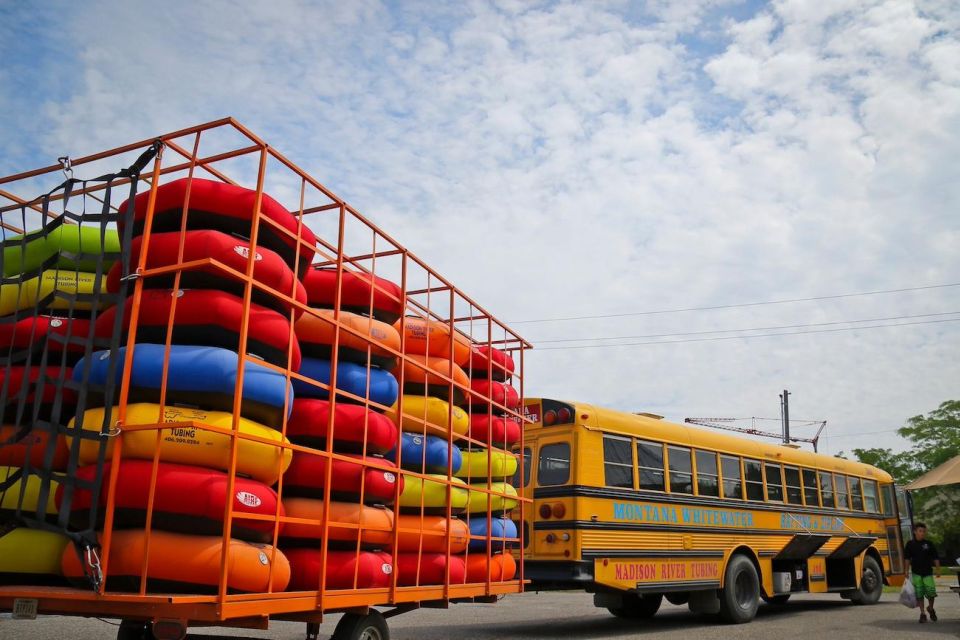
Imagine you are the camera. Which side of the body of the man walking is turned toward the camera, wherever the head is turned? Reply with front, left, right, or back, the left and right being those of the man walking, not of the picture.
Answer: front

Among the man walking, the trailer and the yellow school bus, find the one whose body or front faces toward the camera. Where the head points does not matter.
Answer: the man walking

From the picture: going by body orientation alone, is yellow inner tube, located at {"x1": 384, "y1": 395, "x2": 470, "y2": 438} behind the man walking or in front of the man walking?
in front

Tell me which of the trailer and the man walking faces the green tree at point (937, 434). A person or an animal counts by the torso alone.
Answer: the trailer

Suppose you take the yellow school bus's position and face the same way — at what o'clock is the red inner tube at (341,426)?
The red inner tube is roughly at 5 o'clock from the yellow school bus.

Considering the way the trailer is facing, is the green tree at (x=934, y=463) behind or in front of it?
in front

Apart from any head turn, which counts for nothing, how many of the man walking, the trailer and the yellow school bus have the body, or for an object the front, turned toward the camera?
1

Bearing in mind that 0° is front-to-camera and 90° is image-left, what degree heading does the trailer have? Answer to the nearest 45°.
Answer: approximately 225°

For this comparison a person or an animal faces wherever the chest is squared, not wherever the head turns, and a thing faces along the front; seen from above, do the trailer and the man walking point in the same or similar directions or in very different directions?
very different directions

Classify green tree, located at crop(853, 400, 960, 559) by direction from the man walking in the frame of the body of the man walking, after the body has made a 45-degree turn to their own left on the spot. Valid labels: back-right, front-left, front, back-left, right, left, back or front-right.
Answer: back-left

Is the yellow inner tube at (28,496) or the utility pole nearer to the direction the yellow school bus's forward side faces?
the utility pole

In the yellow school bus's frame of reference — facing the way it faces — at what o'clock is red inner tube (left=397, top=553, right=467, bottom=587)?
The red inner tube is roughly at 5 o'clock from the yellow school bus.

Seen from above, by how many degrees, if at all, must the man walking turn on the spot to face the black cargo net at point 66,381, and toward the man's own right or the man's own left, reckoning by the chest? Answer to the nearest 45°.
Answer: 0° — they already face it

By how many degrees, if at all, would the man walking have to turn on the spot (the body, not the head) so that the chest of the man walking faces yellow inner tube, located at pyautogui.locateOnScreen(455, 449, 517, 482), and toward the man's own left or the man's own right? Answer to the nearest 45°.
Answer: approximately 45° to the man's own right
